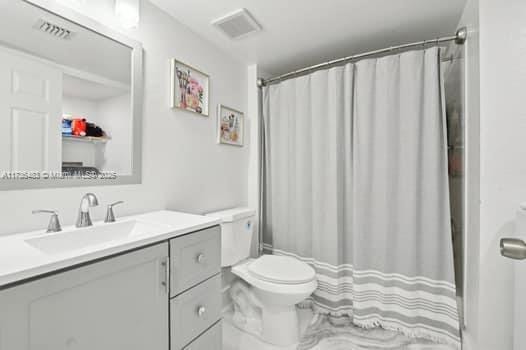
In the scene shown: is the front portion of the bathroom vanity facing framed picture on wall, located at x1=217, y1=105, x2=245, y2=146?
no

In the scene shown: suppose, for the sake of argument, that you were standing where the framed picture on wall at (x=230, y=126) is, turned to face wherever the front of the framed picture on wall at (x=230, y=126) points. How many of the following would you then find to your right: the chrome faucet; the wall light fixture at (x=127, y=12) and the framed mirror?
3

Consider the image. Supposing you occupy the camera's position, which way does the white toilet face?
facing the viewer and to the right of the viewer

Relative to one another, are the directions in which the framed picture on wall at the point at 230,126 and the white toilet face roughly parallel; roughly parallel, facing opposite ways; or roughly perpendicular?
roughly parallel

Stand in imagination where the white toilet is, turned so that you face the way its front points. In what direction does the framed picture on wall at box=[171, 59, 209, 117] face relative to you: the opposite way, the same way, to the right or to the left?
the same way

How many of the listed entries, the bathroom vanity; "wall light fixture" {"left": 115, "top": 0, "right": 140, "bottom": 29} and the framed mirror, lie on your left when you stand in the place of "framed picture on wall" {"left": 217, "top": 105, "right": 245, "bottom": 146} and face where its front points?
0

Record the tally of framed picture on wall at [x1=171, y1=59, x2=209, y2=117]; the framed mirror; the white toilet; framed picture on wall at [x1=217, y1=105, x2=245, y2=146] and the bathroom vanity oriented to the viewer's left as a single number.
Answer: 0

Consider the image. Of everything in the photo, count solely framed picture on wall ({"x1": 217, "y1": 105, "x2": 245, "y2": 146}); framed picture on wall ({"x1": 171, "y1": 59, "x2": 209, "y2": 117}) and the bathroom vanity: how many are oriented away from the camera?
0

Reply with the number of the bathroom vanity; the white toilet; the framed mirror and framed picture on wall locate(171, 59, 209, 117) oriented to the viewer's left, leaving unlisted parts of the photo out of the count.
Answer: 0

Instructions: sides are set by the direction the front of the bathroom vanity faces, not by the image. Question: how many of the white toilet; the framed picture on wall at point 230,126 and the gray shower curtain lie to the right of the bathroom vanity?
0

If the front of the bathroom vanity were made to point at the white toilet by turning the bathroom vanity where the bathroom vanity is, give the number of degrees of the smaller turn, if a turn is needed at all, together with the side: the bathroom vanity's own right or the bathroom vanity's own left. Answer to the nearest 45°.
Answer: approximately 45° to the bathroom vanity's own left

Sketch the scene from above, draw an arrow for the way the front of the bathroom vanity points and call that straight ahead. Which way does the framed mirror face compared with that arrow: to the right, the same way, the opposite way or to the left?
the same way

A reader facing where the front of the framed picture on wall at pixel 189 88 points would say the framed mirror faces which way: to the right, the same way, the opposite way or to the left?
the same way

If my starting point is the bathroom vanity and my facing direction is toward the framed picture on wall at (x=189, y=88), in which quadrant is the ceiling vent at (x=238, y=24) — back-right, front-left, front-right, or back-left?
front-right

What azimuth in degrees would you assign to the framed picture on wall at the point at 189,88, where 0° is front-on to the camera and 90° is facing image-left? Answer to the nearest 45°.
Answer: approximately 315°

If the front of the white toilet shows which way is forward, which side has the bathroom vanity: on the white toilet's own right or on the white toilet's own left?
on the white toilet's own right

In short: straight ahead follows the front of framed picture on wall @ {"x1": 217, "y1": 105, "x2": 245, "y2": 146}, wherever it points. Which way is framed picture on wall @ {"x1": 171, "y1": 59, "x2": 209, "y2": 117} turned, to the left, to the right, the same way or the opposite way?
the same way
